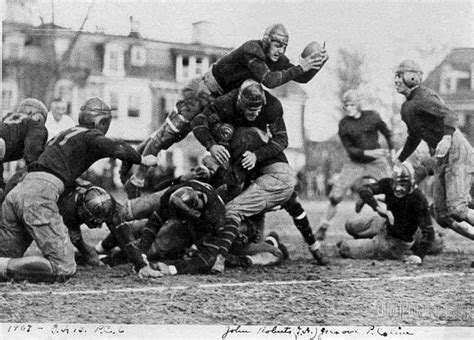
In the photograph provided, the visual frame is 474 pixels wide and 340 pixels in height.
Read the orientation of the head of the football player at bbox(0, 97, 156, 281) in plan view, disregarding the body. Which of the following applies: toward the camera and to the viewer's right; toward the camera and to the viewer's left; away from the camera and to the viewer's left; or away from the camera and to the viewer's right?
away from the camera and to the viewer's right

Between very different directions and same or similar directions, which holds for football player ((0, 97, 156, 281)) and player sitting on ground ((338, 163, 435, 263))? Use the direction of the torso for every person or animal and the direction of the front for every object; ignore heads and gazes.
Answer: very different directions

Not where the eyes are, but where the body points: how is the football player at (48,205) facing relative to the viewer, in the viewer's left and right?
facing away from the viewer and to the right of the viewer

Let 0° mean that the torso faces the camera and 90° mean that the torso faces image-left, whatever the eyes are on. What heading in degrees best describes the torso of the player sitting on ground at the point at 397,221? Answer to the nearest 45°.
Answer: approximately 45°
